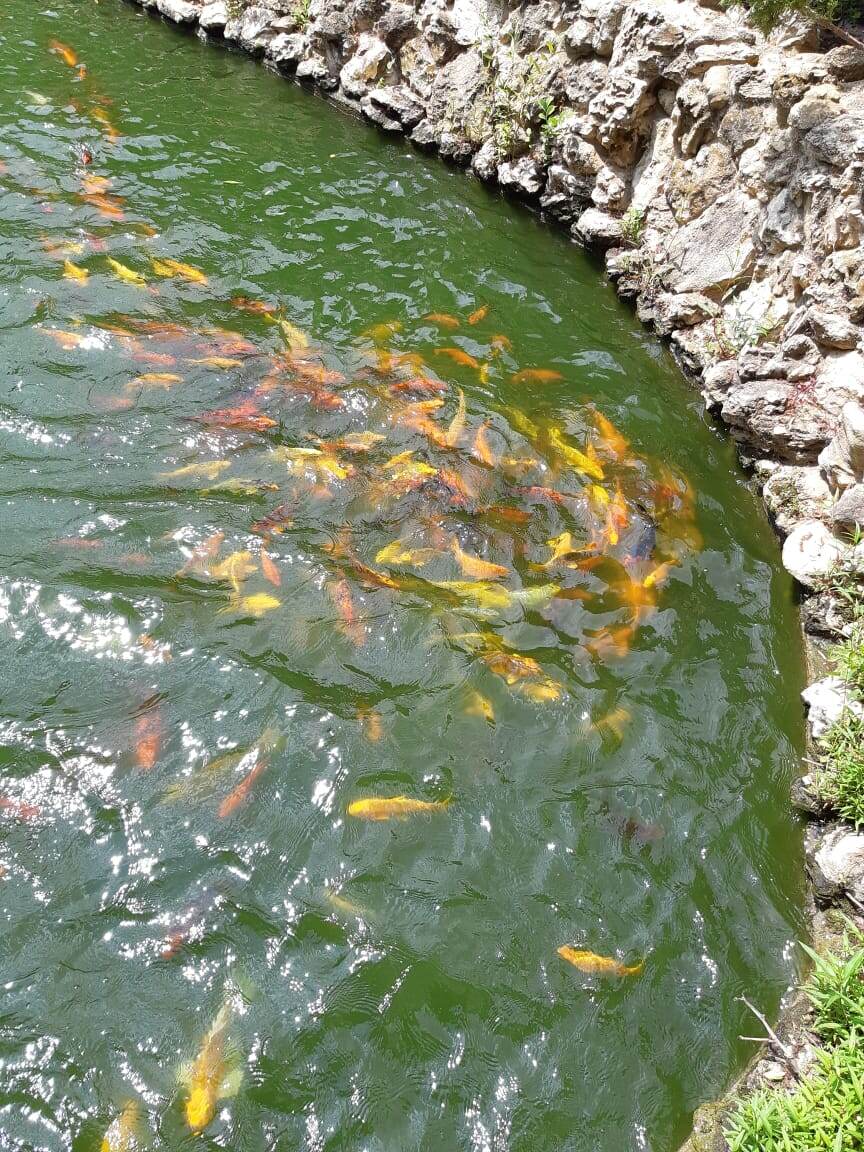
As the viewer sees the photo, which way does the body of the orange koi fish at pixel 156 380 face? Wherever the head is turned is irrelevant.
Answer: to the viewer's right

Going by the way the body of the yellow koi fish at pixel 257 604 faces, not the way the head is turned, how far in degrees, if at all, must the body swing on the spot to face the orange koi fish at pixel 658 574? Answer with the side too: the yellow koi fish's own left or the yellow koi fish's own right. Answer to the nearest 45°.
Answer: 0° — it already faces it

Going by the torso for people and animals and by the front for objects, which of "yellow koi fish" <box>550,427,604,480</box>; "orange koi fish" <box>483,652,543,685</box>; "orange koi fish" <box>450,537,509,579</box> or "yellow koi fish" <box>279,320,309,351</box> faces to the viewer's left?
the "orange koi fish" <box>483,652,543,685</box>

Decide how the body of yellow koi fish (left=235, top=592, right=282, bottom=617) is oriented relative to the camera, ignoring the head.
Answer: to the viewer's right

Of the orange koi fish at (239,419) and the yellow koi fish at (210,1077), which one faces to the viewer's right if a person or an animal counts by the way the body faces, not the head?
the orange koi fish

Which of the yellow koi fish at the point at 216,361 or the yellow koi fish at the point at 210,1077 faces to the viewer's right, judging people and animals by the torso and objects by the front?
the yellow koi fish at the point at 216,361

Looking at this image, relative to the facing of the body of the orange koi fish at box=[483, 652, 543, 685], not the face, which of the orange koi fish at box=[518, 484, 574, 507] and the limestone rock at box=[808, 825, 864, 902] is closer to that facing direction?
the orange koi fish

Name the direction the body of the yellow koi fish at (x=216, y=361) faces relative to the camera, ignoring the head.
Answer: to the viewer's right
